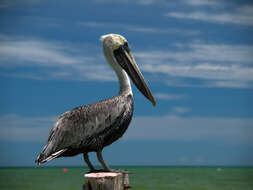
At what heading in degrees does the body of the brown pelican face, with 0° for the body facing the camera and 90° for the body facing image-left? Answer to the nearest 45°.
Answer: approximately 270°
